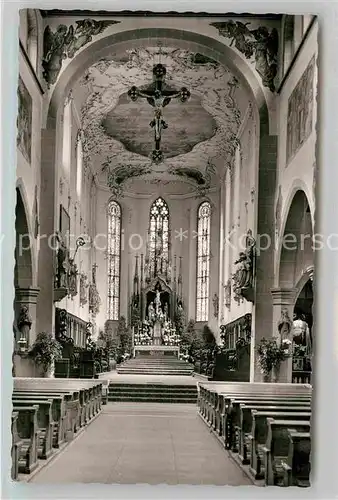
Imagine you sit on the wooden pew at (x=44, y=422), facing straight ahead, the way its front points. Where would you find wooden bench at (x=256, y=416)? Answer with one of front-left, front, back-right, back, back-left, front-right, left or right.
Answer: right

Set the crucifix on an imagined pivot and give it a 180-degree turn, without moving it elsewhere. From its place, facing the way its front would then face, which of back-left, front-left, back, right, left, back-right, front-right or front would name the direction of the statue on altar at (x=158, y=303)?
front

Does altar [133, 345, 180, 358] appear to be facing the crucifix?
yes

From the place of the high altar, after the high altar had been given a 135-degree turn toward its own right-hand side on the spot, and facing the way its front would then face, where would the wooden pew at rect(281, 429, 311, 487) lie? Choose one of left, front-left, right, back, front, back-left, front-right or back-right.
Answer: back-left

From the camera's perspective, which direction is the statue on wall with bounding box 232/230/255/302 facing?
to the viewer's left

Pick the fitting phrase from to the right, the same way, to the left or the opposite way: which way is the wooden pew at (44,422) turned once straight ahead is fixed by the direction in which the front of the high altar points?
the opposite way

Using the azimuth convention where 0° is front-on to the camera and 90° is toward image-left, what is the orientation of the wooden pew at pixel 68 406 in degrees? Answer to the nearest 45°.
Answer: approximately 180°

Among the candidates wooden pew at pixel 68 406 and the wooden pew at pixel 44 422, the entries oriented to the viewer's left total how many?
0

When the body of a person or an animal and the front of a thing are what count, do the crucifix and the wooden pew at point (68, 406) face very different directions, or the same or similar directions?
very different directions

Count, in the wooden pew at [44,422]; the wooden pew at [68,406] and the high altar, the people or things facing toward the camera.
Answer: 1

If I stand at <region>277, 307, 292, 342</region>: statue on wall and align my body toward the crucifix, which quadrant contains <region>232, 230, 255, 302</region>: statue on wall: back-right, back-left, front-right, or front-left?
front-right

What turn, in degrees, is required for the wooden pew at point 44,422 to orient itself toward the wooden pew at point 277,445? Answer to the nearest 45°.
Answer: approximately 135° to its right

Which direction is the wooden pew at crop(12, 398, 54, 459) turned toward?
away from the camera

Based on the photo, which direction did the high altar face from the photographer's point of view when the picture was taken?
facing the viewer
